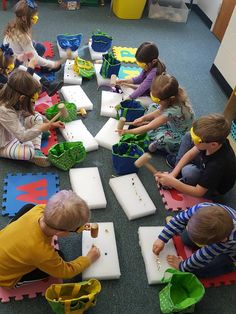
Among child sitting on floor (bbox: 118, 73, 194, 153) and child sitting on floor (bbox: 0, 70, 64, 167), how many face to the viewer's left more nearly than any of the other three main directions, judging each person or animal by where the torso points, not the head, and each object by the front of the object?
1

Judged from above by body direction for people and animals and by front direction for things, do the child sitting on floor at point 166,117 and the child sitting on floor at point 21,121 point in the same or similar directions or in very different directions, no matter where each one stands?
very different directions

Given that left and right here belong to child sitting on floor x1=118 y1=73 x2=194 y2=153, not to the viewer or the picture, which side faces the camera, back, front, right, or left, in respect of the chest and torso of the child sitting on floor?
left

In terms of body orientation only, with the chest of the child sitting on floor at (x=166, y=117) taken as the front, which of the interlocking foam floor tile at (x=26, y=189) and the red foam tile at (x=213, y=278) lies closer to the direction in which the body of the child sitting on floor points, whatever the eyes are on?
the interlocking foam floor tile

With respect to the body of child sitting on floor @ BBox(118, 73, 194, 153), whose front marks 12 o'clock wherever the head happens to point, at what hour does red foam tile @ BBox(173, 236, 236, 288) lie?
The red foam tile is roughly at 8 o'clock from the child sitting on floor.

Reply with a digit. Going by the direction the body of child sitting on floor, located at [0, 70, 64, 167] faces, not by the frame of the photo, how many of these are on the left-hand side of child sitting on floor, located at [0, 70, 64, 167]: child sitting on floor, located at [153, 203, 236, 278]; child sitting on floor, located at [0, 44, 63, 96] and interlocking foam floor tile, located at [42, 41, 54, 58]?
2

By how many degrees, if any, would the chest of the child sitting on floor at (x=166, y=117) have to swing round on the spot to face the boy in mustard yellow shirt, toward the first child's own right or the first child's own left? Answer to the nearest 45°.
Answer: approximately 90° to the first child's own left

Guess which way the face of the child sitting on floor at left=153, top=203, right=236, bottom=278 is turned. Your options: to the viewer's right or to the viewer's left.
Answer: to the viewer's left

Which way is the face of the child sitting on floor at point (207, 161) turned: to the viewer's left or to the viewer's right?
to the viewer's left

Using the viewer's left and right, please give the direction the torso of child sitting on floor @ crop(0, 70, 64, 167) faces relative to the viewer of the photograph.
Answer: facing to the right of the viewer
